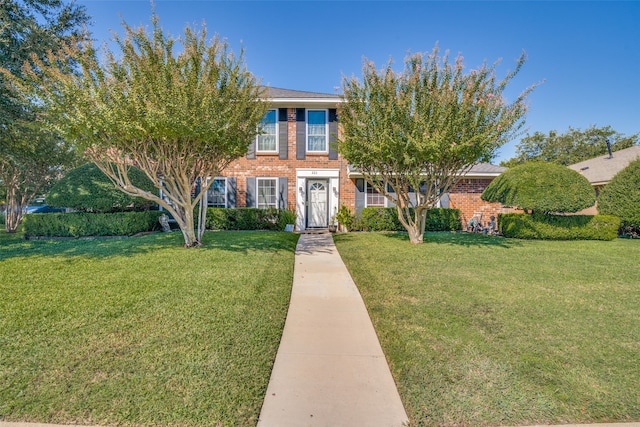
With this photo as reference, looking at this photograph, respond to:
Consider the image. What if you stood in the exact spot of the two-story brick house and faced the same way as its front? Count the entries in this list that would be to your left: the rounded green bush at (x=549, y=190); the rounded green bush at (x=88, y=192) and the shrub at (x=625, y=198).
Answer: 2

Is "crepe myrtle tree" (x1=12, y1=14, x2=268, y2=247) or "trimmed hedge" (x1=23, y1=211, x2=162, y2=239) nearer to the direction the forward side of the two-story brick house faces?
the crepe myrtle tree

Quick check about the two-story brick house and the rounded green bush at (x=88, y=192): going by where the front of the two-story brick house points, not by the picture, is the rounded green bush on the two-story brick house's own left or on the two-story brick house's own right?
on the two-story brick house's own right

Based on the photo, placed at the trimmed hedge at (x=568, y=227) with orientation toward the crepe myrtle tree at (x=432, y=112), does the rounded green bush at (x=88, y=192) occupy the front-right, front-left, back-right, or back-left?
front-right

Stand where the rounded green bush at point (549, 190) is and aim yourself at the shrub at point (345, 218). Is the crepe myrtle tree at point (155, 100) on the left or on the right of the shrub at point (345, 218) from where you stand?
left

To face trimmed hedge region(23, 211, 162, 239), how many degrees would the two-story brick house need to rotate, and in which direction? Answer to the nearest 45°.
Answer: approximately 45° to its right

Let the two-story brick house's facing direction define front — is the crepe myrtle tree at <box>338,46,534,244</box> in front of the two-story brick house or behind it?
in front

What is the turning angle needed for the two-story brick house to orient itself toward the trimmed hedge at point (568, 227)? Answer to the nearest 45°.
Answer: approximately 90° to its left

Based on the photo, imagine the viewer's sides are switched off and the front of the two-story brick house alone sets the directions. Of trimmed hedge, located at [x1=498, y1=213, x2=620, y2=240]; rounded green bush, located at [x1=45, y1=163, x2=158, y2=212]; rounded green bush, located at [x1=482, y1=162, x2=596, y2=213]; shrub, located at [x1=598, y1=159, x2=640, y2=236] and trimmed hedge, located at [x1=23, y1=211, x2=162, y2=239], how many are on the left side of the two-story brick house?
3

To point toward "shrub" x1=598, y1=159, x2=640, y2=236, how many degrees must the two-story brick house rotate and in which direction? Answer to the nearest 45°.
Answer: approximately 90° to its left

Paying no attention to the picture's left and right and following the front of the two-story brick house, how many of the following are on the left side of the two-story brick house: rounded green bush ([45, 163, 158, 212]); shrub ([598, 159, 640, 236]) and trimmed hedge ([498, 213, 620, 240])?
2

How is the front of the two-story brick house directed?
toward the camera

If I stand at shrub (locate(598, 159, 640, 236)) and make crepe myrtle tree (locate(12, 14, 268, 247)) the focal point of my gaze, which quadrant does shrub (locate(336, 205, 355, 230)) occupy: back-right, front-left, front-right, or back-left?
front-right

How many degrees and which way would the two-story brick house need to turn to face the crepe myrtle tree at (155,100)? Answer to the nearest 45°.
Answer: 0° — it already faces it
